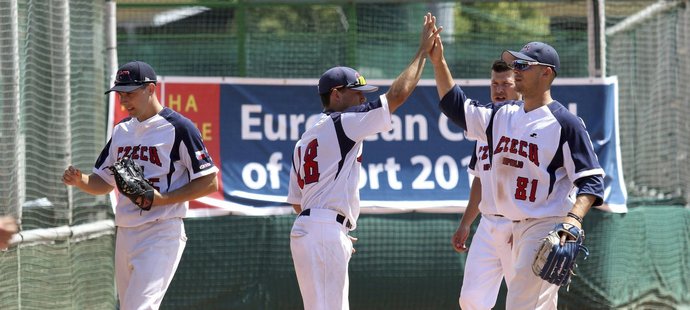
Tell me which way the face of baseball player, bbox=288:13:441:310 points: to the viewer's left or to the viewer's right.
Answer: to the viewer's right

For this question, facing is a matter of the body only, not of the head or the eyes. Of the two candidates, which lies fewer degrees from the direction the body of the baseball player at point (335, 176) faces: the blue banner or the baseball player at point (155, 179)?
the blue banner

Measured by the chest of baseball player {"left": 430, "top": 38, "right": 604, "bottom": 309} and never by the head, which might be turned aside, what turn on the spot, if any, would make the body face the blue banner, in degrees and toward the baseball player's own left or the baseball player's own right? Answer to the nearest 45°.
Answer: approximately 135° to the baseball player's own right

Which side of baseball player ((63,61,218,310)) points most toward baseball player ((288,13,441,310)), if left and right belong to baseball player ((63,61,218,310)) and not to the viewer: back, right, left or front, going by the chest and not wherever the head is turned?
left

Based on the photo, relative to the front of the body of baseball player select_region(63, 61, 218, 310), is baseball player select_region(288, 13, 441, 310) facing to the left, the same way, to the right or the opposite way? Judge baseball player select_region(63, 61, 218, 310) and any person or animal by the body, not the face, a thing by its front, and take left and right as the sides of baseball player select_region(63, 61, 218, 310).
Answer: the opposite way

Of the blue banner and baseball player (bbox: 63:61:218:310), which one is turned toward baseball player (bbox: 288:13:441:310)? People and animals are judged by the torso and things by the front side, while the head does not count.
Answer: the blue banner

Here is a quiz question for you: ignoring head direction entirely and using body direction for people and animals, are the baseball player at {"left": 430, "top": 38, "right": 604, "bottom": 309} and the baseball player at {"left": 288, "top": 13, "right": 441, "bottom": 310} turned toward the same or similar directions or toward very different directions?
very different directions

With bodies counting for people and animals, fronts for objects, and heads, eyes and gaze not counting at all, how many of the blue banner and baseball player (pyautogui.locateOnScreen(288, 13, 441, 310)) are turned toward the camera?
1

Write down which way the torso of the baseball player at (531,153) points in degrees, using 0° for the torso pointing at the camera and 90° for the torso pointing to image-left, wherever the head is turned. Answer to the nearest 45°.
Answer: approximately 45°

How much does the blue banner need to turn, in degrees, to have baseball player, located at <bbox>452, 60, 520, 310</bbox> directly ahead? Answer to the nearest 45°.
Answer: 0° — it already faces them

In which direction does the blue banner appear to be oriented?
toward the camera

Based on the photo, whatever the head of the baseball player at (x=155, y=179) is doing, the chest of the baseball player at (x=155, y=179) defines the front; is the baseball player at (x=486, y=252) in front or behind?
behind

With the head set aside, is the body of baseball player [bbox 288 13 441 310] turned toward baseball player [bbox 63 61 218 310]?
no

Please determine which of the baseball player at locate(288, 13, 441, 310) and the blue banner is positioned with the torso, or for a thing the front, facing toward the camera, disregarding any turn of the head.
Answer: the blue banner

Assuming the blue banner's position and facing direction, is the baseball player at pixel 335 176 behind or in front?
in front

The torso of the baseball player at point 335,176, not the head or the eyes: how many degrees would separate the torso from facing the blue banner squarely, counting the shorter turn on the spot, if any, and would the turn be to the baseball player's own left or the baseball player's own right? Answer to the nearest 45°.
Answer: approximately 45° to the baseball player's own left

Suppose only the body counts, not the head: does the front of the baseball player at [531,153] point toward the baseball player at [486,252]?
no

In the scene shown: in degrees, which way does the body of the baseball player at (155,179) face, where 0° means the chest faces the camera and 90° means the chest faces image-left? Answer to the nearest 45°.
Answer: approximately 45°
